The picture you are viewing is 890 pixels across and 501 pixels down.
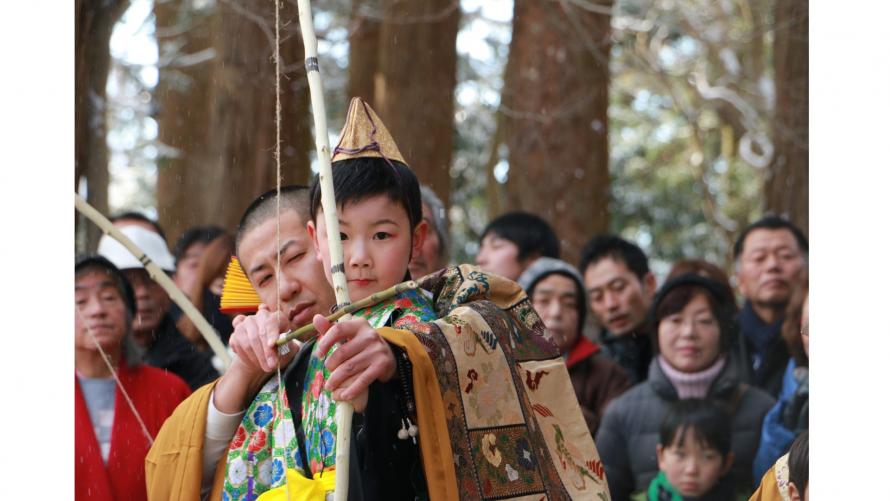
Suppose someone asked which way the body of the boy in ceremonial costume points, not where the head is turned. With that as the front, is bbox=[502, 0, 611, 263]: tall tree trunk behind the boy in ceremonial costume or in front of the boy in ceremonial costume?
behind

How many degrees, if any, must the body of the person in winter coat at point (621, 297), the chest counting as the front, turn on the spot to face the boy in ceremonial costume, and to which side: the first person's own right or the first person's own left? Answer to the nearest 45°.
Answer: approximately 45° to the first person's own left

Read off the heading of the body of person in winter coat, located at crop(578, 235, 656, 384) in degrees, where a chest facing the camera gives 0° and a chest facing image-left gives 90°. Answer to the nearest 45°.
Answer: approximately 45°

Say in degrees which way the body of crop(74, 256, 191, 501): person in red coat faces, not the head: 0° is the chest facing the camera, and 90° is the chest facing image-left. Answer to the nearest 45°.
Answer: approximately 0°

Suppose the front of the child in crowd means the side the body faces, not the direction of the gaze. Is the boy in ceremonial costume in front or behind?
in front

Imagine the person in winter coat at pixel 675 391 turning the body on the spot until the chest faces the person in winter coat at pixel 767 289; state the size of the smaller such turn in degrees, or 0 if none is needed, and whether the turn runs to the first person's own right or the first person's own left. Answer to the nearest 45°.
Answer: approximately 135° to the first person's own left

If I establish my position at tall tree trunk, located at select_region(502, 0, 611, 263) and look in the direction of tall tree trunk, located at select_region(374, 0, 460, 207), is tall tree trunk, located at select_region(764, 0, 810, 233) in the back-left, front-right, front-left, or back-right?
back-right

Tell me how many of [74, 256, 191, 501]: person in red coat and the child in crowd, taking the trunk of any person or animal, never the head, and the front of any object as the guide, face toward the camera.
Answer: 2

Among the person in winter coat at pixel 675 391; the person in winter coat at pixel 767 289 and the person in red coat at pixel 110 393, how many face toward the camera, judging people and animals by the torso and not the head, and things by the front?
3

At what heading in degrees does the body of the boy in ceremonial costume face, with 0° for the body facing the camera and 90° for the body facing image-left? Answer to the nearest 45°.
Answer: approximately 45°

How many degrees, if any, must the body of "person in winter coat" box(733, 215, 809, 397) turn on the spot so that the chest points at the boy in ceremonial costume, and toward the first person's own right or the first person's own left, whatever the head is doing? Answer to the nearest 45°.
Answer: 0° — they already face them
